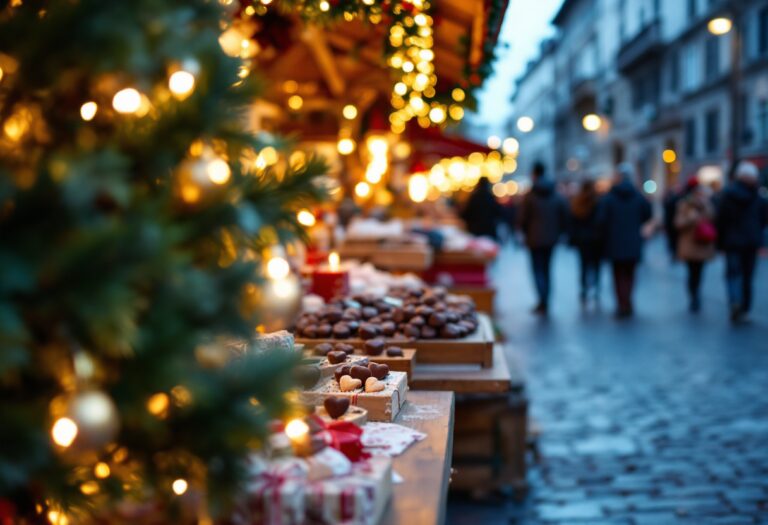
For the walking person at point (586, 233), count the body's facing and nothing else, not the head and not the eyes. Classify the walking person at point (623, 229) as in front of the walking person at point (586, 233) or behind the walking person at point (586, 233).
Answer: behind

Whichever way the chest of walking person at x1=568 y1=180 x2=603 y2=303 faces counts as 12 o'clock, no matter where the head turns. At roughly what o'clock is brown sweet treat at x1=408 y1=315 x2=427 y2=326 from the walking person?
The brown sweet treat is roughly at 6 o'clock from the walking person.

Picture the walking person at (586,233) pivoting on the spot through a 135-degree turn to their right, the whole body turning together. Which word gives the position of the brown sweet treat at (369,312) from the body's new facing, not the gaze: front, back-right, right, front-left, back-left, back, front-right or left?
front-right

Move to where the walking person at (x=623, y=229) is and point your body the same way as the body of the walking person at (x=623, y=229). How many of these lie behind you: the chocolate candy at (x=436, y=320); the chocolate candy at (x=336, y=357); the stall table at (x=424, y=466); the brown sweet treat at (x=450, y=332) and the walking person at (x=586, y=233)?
4

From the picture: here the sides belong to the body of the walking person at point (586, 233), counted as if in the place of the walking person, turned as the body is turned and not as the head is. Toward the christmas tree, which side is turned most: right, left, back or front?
back

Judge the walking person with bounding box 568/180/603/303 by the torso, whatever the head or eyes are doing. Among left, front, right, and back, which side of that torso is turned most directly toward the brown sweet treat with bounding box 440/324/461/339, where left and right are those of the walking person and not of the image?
back

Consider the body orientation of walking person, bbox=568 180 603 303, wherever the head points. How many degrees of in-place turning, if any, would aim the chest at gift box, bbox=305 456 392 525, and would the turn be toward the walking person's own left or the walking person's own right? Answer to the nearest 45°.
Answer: approximately 180°

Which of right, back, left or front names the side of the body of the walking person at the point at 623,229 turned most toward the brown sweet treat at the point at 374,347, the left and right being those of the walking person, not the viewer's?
back

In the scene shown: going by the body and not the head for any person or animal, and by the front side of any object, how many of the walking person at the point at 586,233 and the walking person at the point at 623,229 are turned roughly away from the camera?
2

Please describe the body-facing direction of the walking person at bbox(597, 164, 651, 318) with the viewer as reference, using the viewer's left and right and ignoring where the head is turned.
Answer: facing away from the viewer

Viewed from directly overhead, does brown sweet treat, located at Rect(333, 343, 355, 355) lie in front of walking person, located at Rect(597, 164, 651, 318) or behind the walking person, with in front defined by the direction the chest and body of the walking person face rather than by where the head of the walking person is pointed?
behind

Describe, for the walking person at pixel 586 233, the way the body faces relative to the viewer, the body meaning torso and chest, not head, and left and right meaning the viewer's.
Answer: facing away from the viewer

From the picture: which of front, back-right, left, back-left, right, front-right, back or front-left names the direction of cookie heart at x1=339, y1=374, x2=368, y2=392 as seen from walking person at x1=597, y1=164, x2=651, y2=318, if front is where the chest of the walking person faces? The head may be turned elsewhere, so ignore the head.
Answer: back

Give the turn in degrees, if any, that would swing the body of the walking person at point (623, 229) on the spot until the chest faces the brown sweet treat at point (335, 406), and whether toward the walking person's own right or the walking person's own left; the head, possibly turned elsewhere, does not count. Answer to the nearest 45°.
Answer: approximately 180°
